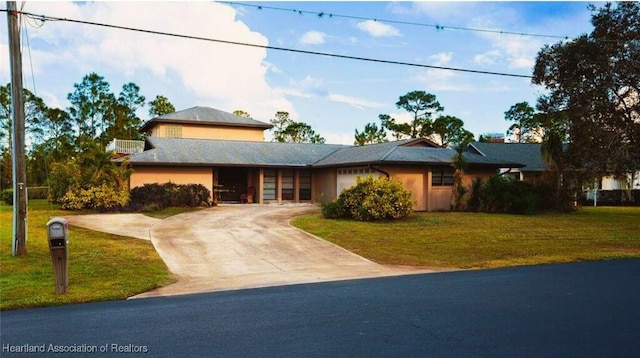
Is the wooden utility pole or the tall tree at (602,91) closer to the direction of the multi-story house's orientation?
the wooden utility pole

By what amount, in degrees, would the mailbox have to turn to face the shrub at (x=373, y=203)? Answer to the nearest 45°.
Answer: approximately 135° to its left

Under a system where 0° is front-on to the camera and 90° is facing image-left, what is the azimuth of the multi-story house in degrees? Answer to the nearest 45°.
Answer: approximately 0°

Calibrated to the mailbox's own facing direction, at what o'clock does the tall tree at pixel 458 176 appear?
The tall tree is roughly at 8 o'clock from the mailbox.

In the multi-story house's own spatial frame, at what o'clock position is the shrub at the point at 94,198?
The shrub is roughly at 2 o'clock from the multi-story house.

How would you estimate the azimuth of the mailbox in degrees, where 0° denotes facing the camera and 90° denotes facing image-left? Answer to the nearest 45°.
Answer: approximately 0°

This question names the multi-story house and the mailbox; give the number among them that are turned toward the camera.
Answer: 2
